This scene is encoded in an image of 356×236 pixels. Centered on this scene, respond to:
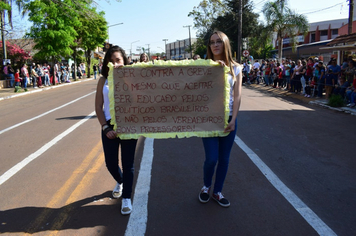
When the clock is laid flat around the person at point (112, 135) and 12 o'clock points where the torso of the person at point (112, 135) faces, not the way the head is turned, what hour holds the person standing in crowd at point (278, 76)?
the person standing in crowd at point (278, 76) is roughly at 7 o'clock from the person at point (112, 135).

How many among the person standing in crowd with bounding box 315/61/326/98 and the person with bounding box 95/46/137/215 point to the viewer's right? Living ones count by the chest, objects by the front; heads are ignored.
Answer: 0

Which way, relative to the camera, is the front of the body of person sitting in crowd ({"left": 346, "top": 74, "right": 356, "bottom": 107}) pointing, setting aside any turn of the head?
to the viewer's left

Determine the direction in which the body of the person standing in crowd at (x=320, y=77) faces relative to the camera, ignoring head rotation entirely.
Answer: to the viewer's left

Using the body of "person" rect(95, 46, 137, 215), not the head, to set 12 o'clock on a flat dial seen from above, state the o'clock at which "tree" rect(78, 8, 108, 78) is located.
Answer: The tree is roughly at 6 o'clock from the person.

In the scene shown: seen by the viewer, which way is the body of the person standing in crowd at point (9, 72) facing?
to the viewer's right

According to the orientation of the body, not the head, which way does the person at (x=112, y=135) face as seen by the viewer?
toward the camera

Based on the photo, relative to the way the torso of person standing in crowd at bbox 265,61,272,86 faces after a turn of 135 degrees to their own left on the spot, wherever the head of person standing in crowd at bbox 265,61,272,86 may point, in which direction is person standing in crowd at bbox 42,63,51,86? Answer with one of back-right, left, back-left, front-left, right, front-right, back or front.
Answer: back-right

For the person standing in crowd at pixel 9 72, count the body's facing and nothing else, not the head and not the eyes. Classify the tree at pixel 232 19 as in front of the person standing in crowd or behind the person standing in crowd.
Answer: in front

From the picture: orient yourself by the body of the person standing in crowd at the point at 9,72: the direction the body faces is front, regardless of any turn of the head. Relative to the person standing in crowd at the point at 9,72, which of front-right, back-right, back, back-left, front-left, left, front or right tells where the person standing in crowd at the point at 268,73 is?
front-right

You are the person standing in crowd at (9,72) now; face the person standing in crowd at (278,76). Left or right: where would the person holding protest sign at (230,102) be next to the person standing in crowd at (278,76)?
right

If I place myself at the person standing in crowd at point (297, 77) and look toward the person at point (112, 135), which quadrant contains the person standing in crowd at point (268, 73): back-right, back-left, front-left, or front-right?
back-right
